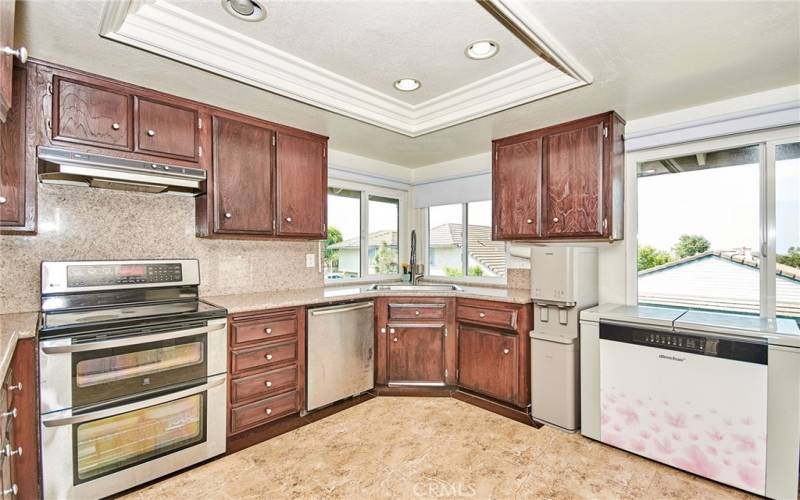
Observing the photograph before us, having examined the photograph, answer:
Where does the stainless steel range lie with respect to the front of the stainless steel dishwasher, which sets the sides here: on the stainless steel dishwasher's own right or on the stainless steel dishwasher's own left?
on the stainless steel dishwasher's own right

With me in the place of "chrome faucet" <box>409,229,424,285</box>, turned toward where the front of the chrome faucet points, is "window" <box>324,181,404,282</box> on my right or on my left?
on my right

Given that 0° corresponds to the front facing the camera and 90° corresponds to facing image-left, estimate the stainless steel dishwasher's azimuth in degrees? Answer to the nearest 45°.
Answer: approximately 315°

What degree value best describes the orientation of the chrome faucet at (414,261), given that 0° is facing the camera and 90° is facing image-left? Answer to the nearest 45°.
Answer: approximately 0°

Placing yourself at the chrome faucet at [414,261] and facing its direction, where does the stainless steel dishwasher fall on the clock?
The stainless steel dishwasher is roughly at 1 o'clock from the chrome faucet.

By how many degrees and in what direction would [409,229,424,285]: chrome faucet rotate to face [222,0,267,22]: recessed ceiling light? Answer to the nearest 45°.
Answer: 0° — it already faces it

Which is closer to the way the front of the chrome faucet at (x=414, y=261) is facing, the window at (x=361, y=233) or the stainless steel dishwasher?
the stainless steel dishwasher
